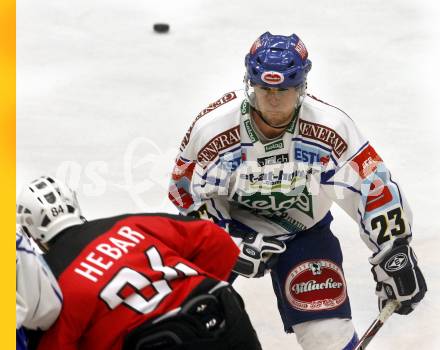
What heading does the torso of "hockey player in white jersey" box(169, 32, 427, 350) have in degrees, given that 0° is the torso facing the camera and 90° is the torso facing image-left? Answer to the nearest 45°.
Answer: approximately 0°

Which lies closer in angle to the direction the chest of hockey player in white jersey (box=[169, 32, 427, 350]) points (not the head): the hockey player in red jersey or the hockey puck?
the hockey player in red jersey

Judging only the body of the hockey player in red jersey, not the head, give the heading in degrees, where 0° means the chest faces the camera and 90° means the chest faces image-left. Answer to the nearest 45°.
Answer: approximately 135°

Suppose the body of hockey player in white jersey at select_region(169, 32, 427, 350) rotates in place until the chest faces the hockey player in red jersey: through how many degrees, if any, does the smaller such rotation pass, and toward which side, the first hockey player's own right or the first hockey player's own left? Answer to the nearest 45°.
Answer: approximately 45° to the first hockey player's own right

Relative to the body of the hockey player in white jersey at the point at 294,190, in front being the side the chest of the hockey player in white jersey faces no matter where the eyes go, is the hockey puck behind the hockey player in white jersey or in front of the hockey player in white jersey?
behind

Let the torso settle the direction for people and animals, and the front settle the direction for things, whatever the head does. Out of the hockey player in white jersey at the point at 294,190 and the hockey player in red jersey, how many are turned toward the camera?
1

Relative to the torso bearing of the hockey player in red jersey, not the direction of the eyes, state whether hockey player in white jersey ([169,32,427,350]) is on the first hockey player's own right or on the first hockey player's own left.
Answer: on the first hockey player's own right

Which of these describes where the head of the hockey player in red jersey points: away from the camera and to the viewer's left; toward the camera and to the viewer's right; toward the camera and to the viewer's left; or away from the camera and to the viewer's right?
away from the camera and to the viewer's left
